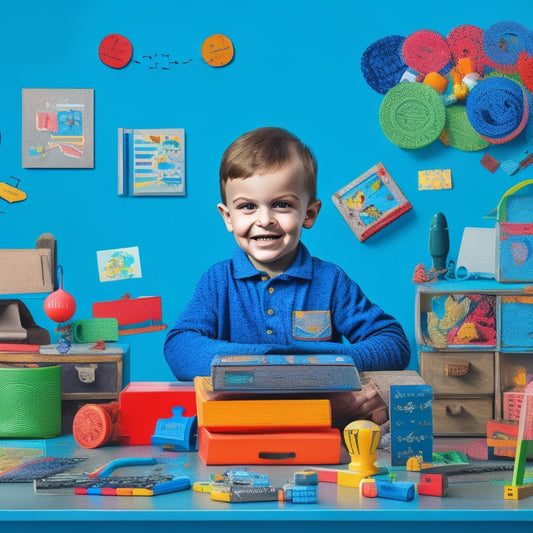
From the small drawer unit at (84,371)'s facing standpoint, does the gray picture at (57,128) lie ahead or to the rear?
to the rear

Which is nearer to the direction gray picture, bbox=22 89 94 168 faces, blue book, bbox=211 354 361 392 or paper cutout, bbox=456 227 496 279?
the blue book

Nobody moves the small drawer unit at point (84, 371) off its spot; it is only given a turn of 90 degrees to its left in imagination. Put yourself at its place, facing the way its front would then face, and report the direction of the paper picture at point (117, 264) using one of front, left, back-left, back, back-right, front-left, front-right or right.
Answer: left

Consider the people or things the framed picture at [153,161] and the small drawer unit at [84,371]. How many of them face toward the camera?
2
